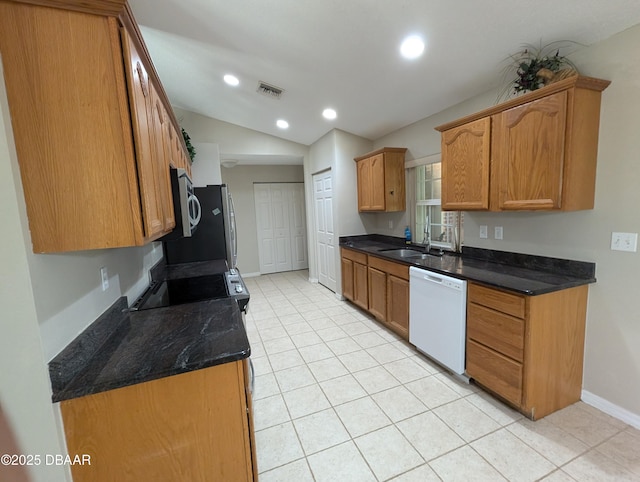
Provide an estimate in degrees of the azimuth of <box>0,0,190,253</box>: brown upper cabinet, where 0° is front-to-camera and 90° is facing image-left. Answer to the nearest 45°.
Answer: approximately 270°

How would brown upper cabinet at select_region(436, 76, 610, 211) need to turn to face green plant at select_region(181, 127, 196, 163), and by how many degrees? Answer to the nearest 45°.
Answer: approximately 45° to its right

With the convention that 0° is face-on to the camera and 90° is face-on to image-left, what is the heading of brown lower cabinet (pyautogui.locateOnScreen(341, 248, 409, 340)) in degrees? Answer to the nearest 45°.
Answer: approximately 45°

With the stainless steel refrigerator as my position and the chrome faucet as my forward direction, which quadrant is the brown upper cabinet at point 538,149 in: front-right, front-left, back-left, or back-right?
front-right

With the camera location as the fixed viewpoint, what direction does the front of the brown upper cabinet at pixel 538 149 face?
facing the viewer and to the left of the viewer

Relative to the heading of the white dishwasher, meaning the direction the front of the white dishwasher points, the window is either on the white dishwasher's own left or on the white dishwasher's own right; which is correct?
on the white dishwasher's own right

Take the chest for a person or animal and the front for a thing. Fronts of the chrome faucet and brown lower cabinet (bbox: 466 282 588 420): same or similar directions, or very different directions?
same or similar directions

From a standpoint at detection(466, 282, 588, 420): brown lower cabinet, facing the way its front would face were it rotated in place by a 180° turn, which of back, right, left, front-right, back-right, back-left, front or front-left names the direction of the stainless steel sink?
left

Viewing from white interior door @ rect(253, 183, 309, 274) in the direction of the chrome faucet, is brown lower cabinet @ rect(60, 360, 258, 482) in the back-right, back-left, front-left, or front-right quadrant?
front-right

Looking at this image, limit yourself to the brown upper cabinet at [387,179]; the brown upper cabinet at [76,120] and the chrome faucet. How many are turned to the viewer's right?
1

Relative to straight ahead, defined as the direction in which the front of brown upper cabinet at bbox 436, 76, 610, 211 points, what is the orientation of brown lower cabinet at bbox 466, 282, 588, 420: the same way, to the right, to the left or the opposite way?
the same way

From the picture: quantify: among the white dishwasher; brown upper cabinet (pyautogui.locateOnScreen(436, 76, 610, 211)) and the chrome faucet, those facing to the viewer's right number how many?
0

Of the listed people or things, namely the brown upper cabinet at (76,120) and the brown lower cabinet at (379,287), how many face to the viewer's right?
1

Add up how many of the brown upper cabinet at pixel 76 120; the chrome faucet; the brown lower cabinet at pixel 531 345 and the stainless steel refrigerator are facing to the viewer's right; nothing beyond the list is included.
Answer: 2

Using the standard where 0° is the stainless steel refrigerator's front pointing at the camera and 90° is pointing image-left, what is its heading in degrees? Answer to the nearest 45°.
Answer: approximately 270°

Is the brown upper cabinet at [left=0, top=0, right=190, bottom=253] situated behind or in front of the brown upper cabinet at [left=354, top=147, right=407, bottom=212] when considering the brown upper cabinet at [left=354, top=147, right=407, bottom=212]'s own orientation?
in front

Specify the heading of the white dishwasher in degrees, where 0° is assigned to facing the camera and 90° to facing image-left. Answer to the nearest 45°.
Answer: approximately 45°
